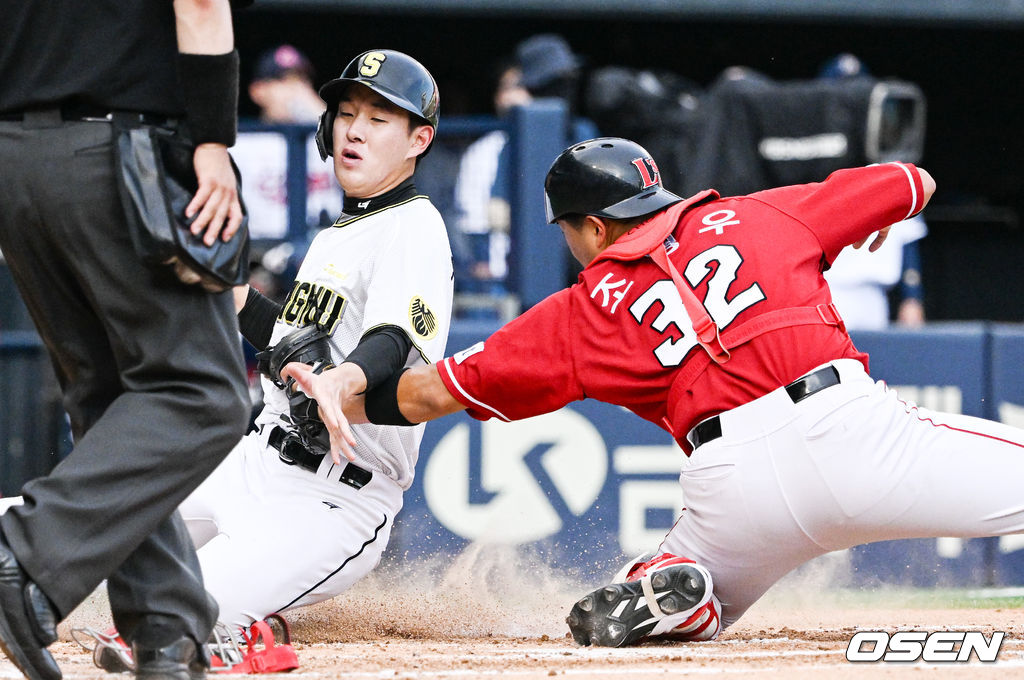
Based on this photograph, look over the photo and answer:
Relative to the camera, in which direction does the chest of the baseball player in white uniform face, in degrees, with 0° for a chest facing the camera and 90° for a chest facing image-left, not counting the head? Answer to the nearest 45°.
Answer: approximately 45°

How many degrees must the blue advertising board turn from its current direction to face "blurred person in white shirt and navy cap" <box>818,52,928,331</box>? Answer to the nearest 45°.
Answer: approximately 135° to its left

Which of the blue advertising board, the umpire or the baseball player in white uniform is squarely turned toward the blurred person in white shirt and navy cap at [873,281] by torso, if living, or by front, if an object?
the umpire

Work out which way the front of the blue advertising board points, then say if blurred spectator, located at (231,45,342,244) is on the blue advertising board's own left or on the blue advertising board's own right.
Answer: on the blue advertising board's own right

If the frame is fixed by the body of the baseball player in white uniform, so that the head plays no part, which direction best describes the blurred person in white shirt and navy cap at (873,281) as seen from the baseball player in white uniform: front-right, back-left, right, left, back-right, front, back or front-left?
back

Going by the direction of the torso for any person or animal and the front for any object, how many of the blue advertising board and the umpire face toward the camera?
1

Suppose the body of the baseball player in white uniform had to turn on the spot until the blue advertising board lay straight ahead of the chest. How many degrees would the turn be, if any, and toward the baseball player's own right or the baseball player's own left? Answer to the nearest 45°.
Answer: approximately 180°

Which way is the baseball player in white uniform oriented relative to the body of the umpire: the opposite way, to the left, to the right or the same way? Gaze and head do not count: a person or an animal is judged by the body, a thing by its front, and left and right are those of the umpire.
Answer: the opposite way

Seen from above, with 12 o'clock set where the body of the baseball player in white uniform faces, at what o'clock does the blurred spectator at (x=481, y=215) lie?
The blurred spectator is roughly at 5 o'clock from the baseball player in white uniform.

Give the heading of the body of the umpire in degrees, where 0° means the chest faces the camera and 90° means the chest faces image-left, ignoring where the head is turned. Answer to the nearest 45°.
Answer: approximately 225°

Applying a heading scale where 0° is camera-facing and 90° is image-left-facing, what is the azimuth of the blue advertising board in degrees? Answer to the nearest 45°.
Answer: approximately 0°

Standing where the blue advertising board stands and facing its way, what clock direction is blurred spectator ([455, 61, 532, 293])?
The blurred spectator is roughly at 5 o'clock from the blue advertising board.
